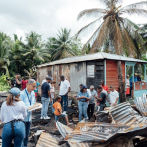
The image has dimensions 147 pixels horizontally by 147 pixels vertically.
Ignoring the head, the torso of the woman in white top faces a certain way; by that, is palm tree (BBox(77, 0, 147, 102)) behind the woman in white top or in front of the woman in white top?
in front

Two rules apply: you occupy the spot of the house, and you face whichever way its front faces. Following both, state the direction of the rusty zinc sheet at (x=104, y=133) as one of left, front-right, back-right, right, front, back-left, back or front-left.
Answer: front-right

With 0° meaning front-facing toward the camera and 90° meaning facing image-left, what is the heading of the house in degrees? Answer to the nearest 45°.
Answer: approximately 315°

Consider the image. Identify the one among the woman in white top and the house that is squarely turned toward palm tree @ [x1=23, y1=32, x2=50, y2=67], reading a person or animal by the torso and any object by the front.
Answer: the woman in white top

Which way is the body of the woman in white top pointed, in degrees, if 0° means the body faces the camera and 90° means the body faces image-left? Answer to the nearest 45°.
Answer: approximately 180°

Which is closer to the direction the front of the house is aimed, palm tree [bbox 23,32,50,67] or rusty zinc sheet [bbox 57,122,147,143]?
the rusty zinc sheet

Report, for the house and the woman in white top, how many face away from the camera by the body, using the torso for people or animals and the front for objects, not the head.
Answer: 1
